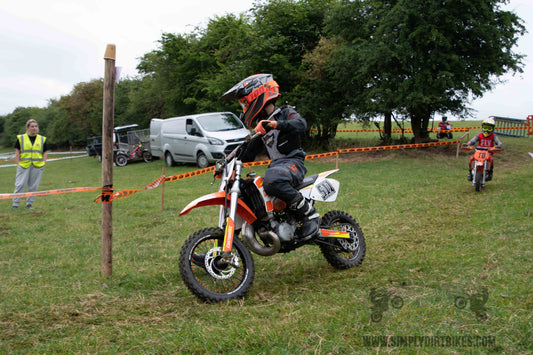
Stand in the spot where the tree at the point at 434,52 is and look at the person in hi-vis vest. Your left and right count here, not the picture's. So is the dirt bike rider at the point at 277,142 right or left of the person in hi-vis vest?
left

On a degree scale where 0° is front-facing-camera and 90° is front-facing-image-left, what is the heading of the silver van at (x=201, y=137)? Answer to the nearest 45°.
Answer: approximately 315°

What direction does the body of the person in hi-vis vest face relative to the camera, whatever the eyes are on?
toward the camera

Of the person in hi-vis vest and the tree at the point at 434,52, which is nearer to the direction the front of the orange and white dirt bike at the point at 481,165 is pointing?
the person in hi-vis vest

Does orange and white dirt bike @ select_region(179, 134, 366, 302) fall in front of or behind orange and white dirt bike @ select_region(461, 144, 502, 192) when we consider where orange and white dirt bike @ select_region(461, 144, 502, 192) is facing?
in front

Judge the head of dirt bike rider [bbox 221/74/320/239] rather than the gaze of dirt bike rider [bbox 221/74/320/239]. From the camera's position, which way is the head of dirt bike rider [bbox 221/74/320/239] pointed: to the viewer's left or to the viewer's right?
to the viewer's left

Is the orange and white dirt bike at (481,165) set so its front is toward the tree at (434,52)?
no

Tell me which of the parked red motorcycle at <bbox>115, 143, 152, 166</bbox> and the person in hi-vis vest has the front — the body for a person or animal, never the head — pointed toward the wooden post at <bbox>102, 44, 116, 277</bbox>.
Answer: the person in hi-vis vest

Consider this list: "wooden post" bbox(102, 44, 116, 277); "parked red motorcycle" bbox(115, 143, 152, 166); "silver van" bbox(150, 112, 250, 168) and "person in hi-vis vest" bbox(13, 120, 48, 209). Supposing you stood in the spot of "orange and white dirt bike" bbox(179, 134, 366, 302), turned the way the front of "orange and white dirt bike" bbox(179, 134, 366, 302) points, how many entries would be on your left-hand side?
0

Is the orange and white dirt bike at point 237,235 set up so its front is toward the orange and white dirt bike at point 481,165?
no

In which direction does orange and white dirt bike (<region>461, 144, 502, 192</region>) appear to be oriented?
toward the camera

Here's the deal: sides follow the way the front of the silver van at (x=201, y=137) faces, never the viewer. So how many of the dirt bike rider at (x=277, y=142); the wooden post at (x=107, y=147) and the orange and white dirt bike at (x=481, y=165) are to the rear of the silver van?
0
